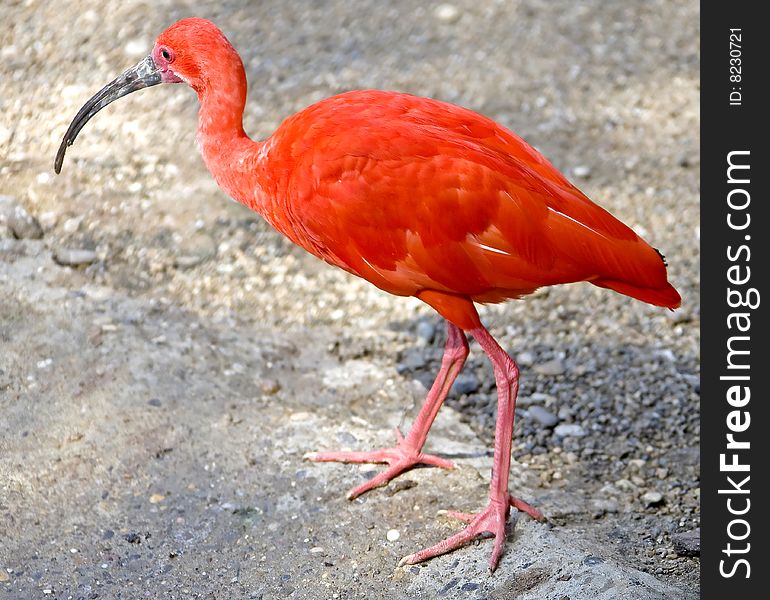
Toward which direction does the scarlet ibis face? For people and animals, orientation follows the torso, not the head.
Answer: to the viewer's left

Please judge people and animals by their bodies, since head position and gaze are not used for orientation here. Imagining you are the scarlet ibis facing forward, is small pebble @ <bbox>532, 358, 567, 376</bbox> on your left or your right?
on your right

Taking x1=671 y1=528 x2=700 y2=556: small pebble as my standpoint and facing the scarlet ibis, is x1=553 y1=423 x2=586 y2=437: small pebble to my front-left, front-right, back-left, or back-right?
front-right

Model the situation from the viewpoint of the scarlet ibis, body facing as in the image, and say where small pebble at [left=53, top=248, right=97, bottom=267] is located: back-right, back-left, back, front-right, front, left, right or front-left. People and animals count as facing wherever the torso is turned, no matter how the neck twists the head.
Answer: front-right

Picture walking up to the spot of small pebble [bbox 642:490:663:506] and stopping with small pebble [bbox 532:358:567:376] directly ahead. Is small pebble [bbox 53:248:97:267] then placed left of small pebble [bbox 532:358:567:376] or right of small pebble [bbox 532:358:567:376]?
left
